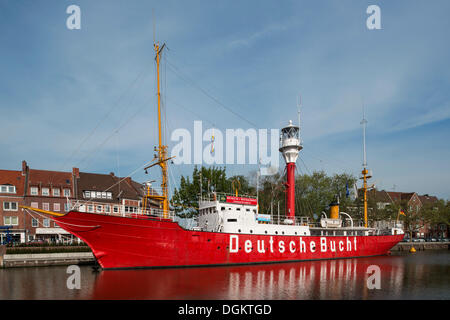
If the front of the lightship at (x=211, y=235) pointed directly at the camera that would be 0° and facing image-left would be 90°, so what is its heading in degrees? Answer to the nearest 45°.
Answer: approximately 45°

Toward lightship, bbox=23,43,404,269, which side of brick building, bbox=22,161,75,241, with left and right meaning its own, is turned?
front

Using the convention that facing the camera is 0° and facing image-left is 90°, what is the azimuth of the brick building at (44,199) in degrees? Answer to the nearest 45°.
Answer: approximately 0°

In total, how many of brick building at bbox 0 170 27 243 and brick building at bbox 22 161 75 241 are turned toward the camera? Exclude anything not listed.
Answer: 2

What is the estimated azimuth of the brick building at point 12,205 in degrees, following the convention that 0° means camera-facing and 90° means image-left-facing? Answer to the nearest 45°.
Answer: approximately 0°
